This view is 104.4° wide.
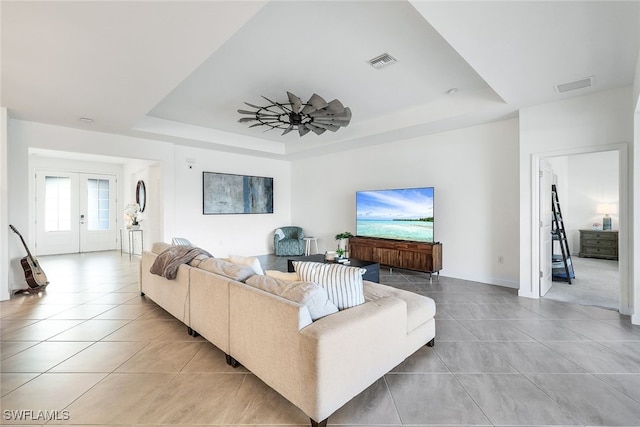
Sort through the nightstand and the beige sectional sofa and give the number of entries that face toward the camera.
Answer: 1

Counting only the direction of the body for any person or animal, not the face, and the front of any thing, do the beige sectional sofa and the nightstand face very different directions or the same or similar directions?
very different directions

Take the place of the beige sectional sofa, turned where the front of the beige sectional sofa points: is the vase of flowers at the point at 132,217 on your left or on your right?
on your left

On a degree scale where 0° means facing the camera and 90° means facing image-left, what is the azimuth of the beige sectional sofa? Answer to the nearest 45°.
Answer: approximately 225°

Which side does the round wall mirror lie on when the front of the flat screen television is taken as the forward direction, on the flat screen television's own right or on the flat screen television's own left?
on the flat screen television's own right

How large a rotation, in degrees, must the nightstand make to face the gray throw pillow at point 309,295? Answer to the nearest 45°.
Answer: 0° — it already faces it

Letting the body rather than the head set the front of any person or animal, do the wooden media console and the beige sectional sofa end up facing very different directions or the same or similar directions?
very different directions

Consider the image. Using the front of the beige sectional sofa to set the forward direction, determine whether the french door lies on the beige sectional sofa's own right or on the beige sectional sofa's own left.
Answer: on the beige sectional sofa's own left

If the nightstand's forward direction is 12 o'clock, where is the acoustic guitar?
The acoustic guitar is roughly at 1 o'clock from the nightstand.
